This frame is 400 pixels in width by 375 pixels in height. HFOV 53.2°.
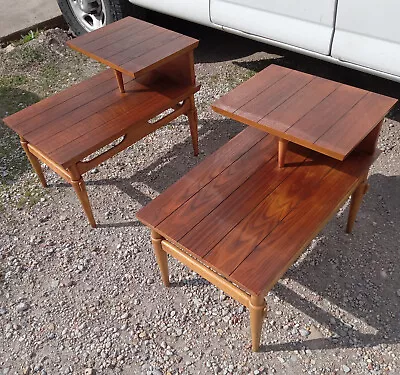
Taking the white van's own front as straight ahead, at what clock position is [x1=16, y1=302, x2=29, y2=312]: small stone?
The small stone is roughly at 9 o'clock from the white van.

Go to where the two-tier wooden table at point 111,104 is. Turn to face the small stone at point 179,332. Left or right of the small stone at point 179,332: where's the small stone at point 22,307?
right

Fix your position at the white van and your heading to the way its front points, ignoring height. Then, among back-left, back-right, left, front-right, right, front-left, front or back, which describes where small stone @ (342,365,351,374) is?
right

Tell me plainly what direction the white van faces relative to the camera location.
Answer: facing away from the viewer and to the left of the viewer

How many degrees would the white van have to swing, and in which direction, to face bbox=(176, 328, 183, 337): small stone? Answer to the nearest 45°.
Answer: approximately 90° to its right

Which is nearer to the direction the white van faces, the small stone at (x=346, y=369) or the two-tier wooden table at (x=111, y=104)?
the two-tier wooden table

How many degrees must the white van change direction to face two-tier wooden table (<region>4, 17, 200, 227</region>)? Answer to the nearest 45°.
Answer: approximately 45° to its left

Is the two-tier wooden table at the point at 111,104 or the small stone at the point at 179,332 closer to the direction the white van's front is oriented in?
the two-tier wooden table

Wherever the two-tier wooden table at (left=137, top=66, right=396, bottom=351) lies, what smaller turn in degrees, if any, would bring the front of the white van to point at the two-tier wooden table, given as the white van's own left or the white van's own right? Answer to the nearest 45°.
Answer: approximately 135° to the white van's own left
